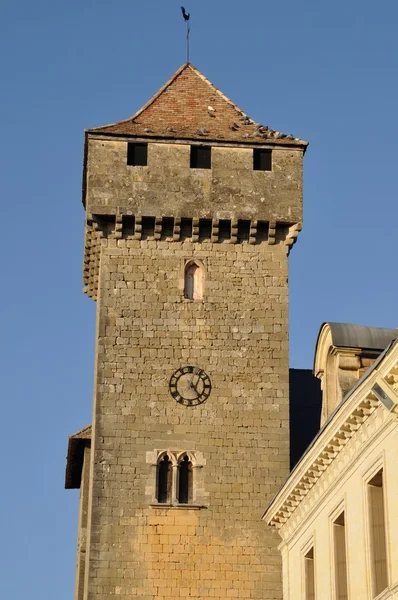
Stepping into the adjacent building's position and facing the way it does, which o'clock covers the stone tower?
The stone tower is roughly at 2 o'clock from the adjacent building.
